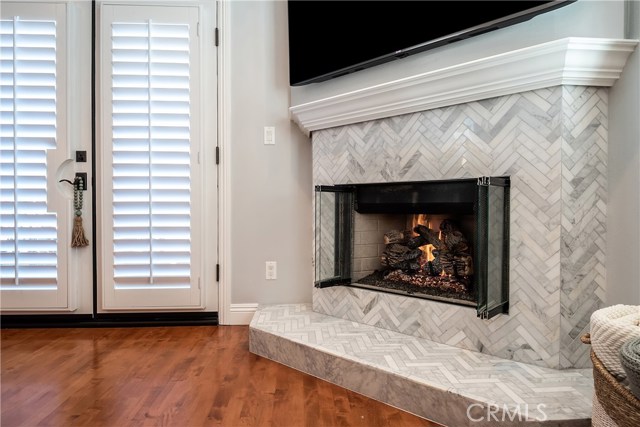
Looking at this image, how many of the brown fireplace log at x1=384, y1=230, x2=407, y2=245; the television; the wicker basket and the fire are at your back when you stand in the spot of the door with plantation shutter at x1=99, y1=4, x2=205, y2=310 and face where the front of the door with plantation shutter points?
0

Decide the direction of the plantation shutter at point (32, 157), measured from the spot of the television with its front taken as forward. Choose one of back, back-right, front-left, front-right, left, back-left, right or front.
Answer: front-right

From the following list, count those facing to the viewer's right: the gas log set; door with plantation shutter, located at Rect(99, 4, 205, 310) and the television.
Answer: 0

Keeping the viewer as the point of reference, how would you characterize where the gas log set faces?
facing the viewer and to the left of the viewer

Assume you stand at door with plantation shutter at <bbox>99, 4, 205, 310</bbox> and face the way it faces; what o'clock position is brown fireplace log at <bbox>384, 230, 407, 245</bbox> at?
The brown fireplace log is roughly at 10 o'clock from the door with plantation shutter.

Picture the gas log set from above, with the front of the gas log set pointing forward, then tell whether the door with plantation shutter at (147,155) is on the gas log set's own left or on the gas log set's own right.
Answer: on the gas log set's own right

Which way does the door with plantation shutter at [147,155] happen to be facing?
toward the camera

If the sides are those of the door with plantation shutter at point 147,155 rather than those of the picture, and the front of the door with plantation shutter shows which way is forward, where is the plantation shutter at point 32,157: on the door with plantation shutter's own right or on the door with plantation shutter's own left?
on the door with plantation shutter's own right

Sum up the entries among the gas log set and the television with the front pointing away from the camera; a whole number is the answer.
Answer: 0

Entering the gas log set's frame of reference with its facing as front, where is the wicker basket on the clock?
The wicker basket is roughly at 10 o'clock from the gas log set.

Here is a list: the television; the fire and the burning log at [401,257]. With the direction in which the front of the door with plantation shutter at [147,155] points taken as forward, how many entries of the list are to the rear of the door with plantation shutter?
0

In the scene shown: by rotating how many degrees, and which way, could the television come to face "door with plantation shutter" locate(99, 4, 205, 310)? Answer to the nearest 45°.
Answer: approximately 45° to its right

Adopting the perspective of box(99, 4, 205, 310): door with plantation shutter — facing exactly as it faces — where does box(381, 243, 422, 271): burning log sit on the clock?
The burning log is roughly at 10 o'clock from the door with plantation shutter.
